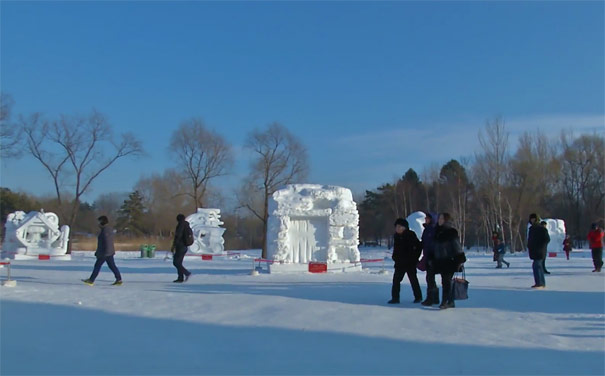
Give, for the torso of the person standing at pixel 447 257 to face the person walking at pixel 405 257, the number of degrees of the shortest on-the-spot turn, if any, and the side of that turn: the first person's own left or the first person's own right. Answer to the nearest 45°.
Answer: approximately 90° to the first person's own right

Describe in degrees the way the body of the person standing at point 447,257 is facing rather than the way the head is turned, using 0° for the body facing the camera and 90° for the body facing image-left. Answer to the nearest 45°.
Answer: approximately 45°

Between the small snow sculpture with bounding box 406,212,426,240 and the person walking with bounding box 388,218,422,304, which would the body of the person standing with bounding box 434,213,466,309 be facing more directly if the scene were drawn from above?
the person walking

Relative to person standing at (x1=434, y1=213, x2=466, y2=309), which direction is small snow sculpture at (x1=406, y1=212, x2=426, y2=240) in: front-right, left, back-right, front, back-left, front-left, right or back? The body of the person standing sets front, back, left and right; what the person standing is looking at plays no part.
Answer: back-right
